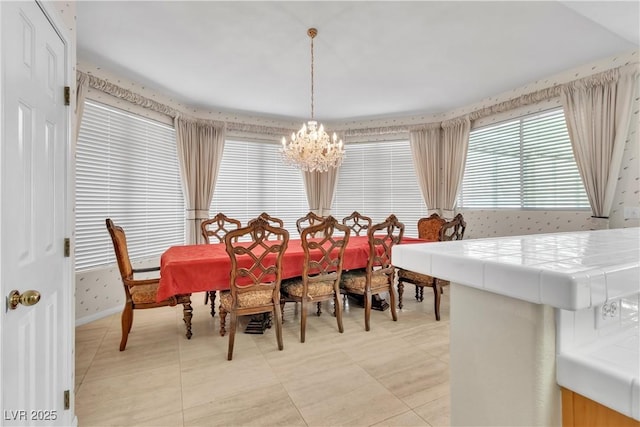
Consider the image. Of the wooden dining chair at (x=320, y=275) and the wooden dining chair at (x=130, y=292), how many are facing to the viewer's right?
1

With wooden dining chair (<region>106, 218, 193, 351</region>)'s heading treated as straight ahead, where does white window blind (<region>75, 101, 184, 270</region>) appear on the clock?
The white window blind is roughly at 9 o'clock from the wooden dining chair.

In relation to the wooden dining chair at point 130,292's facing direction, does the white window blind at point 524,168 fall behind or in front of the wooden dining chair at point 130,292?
in front

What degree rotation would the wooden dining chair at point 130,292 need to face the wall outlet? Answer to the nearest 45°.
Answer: approximately 90° to its right

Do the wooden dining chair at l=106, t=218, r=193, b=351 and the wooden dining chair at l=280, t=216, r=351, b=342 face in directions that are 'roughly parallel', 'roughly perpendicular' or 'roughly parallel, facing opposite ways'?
roughly perpendicular

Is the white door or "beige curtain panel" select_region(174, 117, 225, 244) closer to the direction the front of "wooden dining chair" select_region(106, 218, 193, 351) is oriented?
the beige curtain panel

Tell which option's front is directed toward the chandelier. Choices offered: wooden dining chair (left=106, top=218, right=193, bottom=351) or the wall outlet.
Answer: the wooden dining chair

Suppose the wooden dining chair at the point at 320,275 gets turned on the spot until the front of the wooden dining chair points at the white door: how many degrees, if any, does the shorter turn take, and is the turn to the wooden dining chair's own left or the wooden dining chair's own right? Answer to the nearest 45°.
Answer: approximately 90° to the wooden dining chair's own left

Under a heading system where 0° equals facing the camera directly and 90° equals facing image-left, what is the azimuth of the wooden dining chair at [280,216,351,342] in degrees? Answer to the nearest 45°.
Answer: approximately 135°

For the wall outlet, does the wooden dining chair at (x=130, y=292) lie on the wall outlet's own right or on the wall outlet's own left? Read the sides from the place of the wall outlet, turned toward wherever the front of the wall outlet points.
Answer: on the wall outlet's own right

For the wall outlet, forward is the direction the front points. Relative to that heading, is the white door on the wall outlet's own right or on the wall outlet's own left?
on the wall outlet's own right

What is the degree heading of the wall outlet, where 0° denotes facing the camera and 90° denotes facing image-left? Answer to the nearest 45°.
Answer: approximately 315°

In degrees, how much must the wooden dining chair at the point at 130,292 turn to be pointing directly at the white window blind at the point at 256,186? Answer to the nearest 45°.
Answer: approximately 45° to its left

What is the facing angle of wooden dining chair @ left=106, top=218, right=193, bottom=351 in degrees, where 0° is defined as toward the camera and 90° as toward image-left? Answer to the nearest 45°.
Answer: approximately 270°
